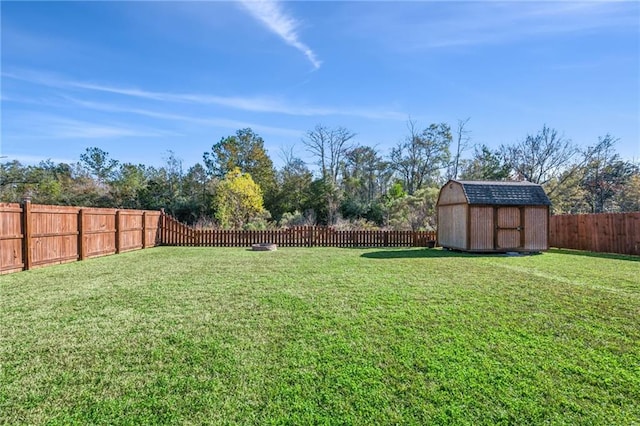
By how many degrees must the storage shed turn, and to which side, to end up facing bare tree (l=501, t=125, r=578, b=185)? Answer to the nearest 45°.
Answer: approximately 135° to its left

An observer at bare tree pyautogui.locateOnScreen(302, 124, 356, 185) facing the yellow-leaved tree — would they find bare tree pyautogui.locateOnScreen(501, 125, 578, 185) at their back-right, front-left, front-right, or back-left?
back-left

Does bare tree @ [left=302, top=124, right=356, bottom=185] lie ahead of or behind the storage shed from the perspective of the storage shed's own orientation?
behind

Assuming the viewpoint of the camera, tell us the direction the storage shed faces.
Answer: facing the viewer and to the right of the viewer

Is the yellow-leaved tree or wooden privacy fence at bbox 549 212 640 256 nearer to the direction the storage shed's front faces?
the wooden privacy fence

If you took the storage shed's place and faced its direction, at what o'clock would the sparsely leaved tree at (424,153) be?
The sparsely leaved tree is roughly at 7 o'clock from the storage shed.

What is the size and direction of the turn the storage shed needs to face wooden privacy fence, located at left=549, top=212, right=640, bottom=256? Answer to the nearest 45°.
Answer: approximately 90° to its left

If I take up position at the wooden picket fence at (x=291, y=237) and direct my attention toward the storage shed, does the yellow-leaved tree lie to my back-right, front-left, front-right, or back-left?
back-left

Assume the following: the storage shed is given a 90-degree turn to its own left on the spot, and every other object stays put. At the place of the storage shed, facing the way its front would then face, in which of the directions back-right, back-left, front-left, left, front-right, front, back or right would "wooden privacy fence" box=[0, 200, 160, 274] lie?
back

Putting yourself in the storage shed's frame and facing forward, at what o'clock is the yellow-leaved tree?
The yellow-leaved tree is roughly at 5 o'clock from the storage shed.
